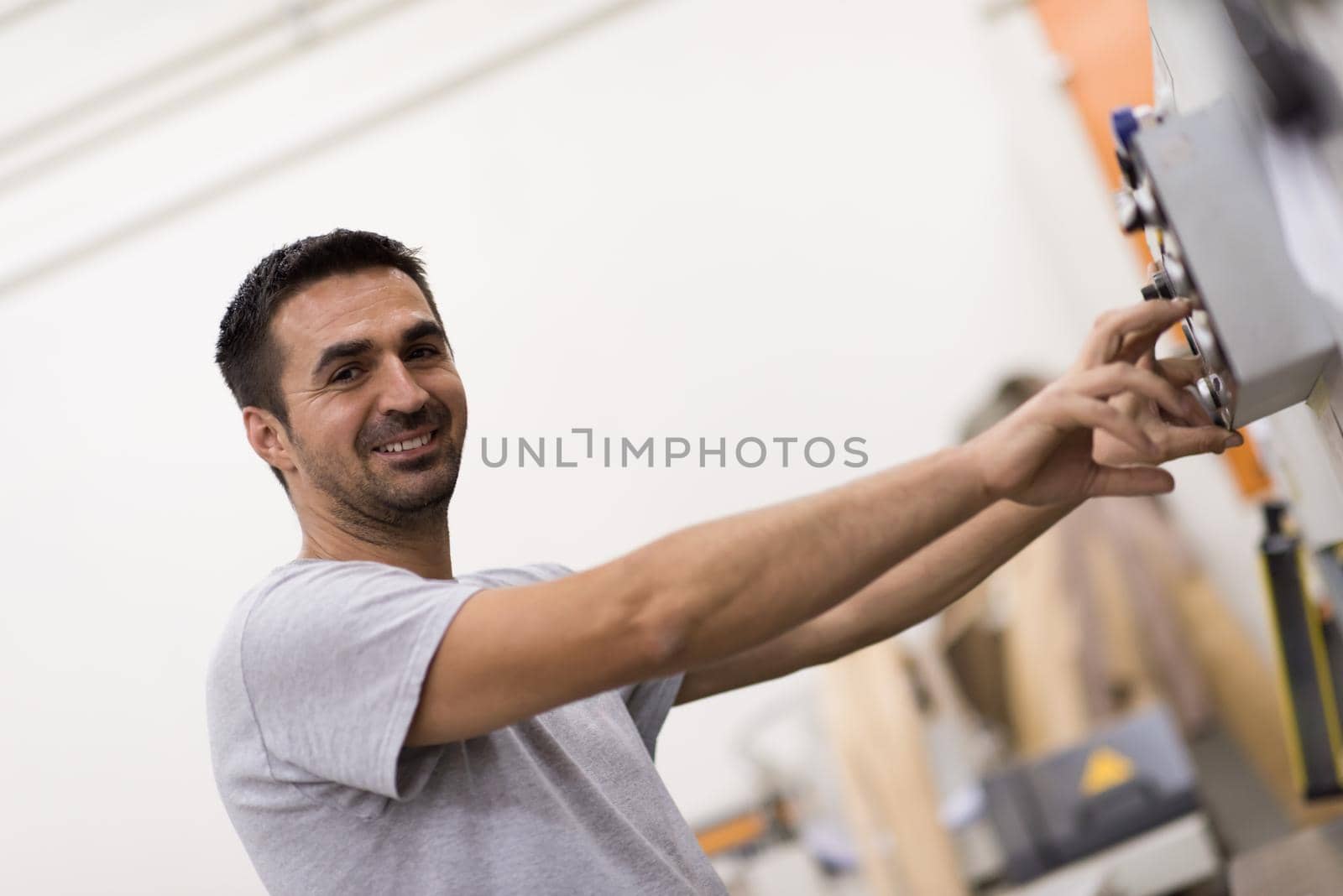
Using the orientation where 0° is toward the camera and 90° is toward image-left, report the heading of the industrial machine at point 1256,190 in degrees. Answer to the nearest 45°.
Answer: approximately 90°
